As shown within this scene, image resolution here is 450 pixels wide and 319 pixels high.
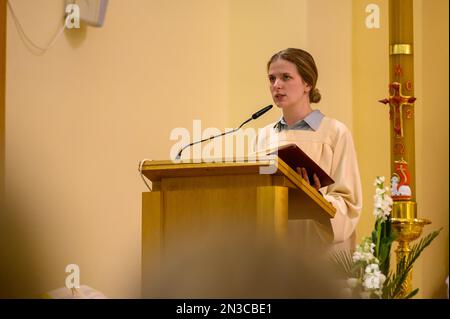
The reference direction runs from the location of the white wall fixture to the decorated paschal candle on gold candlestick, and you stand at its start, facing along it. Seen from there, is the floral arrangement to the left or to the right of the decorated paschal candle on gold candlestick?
right

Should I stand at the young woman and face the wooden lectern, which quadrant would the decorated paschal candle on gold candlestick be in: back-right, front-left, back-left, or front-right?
back-left

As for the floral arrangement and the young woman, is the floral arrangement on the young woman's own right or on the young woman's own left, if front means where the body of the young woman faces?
on the young woman's own left

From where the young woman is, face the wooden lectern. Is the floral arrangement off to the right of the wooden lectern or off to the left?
left

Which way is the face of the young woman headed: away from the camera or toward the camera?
toward the camera

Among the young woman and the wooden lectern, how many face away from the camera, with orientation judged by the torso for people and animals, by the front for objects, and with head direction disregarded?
0

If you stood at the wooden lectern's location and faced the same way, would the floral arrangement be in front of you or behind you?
behind

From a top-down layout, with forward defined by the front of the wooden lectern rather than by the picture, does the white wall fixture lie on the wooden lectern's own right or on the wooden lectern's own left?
on the wooden lectern's own right

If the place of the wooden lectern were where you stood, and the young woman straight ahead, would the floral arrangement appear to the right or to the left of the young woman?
right

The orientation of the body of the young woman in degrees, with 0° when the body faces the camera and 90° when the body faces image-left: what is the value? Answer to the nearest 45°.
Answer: approximately 45°
